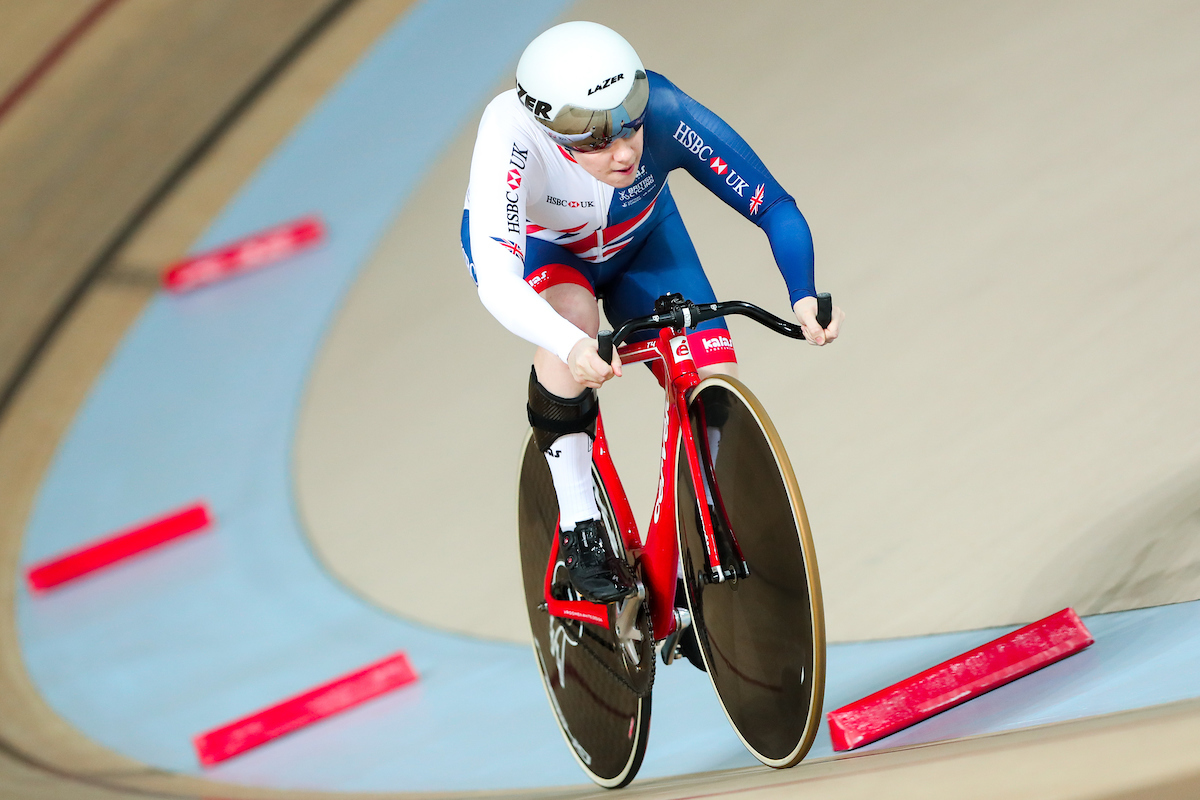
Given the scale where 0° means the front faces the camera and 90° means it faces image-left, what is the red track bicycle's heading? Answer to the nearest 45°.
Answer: approximately 315°

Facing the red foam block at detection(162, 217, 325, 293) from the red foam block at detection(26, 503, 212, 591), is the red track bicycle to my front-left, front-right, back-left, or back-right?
back-right

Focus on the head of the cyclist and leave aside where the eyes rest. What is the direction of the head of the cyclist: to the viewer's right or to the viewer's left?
to the viewer's right

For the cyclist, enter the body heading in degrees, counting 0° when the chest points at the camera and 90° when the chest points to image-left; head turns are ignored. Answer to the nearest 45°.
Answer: approximately 315°

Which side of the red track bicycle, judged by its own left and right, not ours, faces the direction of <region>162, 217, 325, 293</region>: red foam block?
back
